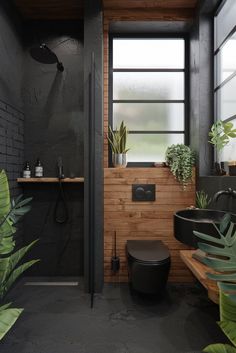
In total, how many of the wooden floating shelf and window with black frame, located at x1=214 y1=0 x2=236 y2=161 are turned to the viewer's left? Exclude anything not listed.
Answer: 1

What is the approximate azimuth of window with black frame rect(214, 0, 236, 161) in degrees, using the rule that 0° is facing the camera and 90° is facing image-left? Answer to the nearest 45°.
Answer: approximately 90°

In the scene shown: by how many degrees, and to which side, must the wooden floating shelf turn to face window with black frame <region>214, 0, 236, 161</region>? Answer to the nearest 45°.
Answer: approximately 90° to its left

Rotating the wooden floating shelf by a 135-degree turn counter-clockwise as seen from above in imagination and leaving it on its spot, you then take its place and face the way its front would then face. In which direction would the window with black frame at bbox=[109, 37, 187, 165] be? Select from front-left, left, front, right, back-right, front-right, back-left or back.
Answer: front-right

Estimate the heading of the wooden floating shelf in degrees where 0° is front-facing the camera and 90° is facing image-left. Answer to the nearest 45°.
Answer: approximately 0°

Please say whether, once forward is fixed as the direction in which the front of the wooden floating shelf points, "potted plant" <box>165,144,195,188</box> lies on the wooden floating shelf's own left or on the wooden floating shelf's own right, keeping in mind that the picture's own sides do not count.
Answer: on the wooden floating shelf's own left

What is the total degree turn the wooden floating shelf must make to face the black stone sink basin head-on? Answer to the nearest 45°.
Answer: approximately 45° to its left

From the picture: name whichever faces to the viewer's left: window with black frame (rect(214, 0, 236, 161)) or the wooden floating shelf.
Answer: the window with black frame
